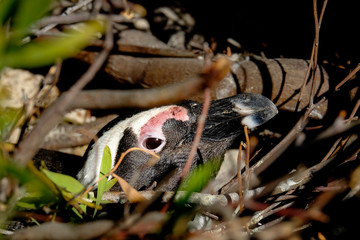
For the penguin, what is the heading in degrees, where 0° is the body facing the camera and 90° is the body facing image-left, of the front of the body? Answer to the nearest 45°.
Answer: approximately 270°

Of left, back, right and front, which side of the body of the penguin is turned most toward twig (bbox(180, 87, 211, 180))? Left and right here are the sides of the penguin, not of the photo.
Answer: right

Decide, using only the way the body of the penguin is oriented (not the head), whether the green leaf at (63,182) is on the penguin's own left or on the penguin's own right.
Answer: on the penguin's own right
